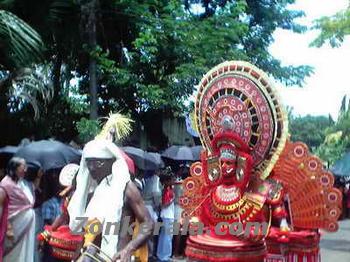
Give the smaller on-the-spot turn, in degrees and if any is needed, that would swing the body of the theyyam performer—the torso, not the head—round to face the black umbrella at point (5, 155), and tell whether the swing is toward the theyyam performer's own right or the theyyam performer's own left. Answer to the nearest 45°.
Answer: approximately 90° to the theyyam performer's own right

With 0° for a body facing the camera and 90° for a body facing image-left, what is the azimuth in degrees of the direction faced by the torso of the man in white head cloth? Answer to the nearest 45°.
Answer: approximately 45°

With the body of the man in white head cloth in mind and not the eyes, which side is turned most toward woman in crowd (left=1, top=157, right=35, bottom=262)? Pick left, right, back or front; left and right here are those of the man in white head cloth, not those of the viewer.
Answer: right

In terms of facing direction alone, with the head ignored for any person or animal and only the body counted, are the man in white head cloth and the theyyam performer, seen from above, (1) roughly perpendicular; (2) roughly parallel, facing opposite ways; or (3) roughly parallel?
roughly parallel

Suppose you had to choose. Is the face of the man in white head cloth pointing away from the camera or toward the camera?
toward the camera

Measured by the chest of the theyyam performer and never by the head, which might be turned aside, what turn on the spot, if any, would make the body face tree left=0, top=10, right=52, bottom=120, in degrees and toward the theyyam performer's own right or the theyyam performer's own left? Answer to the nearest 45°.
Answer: approximately 90° to the theyyam performer's own right

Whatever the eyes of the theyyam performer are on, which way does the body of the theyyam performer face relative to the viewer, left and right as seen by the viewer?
facing the viewer and to the left of the viewer

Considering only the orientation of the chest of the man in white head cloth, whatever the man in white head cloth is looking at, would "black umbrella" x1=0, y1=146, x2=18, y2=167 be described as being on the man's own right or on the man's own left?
on the man's own right

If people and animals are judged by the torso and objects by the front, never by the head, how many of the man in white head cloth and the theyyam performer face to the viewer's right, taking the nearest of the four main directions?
0
